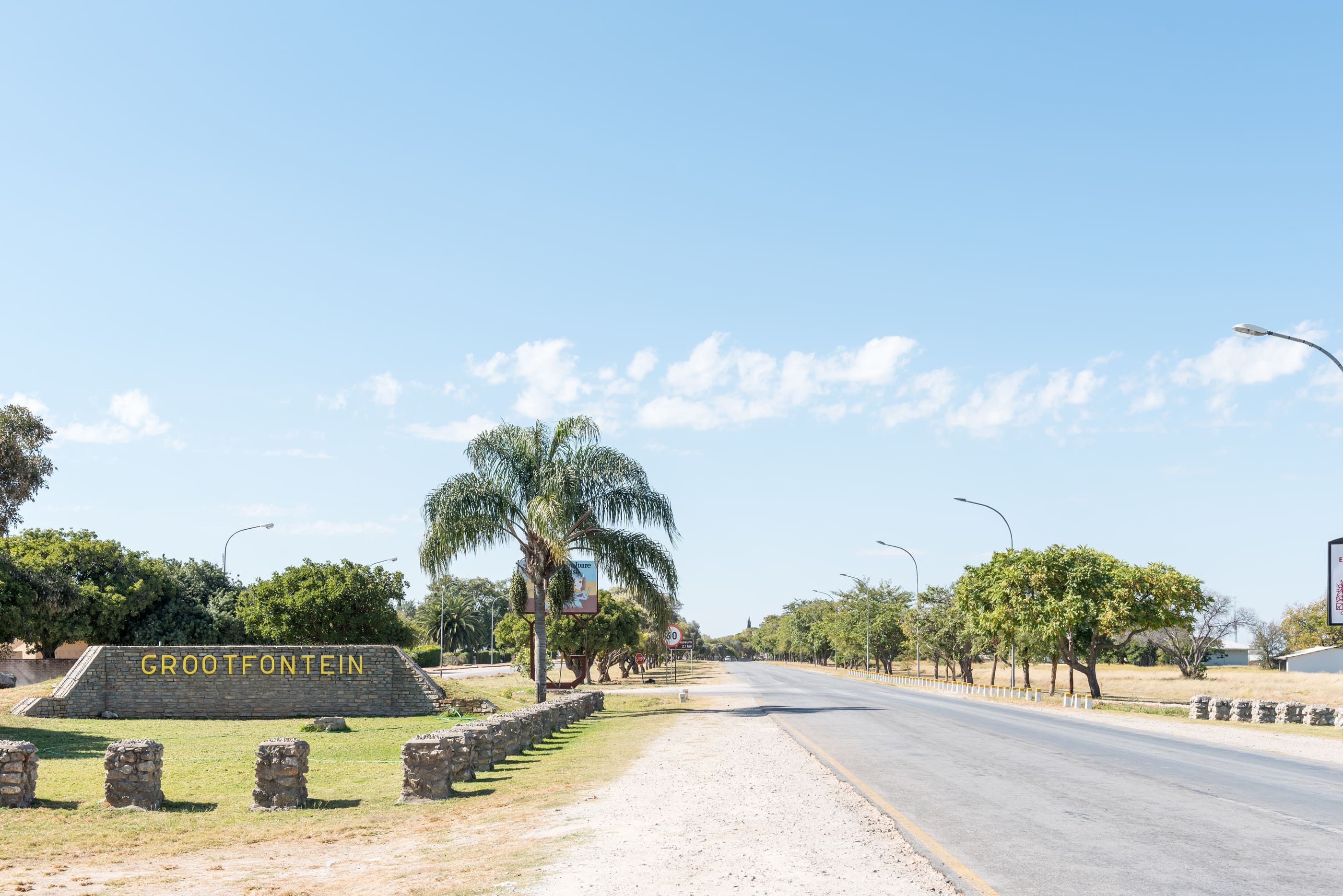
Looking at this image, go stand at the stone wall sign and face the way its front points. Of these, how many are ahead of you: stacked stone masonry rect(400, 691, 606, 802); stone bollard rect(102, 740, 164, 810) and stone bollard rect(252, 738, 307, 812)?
3

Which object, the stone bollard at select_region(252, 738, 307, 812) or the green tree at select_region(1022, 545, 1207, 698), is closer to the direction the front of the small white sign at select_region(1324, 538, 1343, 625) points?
the stone bollard

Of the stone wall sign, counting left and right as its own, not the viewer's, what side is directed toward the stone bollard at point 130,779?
front

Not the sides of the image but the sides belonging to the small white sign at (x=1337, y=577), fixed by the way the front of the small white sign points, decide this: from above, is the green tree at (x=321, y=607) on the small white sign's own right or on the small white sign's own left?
on the small white sign's own right

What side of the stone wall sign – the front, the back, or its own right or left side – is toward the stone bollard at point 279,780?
front

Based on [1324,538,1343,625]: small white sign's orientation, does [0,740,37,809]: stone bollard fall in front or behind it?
in front

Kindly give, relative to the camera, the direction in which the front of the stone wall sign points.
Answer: facing the viewer

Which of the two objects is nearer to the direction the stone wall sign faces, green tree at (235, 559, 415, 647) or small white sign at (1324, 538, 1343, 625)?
the small white sign

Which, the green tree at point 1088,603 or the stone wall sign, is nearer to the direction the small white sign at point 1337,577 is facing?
the stone wall sign

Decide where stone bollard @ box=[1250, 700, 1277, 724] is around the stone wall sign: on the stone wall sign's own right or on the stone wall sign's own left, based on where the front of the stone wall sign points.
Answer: on the stone wall sign's own left

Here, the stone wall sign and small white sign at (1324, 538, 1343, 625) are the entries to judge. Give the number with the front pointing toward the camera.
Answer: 2

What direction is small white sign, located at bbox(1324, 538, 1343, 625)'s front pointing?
toward the camera
